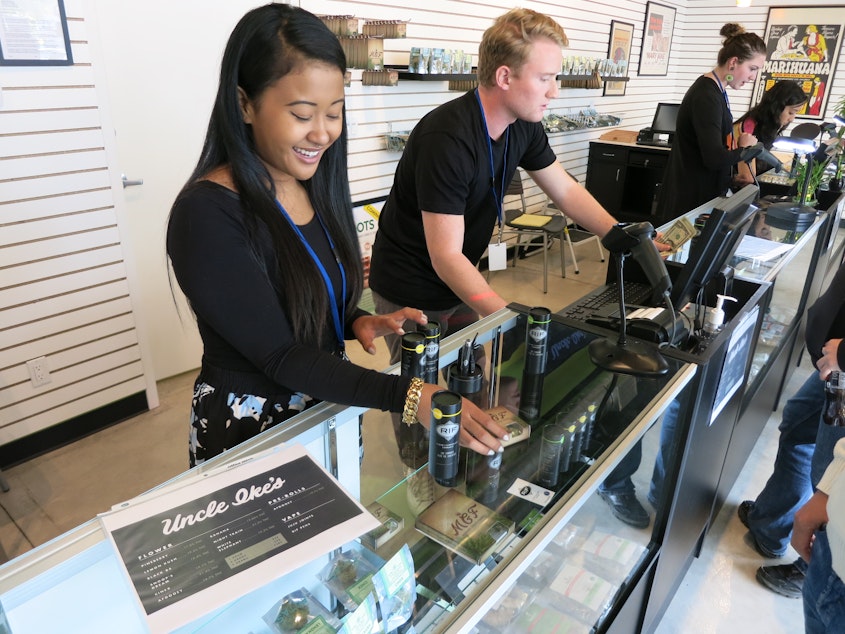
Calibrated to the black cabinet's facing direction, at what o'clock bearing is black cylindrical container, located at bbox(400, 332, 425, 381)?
The black cylindrical container is roughly at 12 o'clock from the black cabinet.

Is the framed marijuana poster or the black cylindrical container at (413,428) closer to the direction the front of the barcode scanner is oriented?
the black cylindrical container

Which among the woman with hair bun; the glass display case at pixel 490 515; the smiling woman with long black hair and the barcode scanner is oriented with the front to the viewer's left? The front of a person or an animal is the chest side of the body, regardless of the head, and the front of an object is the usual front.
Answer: the barcode scanner

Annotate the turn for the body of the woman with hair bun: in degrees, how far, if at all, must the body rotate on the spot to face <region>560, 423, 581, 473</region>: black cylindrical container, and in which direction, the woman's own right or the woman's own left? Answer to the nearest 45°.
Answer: approximately 90° to the woman's own right

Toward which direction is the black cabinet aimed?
toward the camera

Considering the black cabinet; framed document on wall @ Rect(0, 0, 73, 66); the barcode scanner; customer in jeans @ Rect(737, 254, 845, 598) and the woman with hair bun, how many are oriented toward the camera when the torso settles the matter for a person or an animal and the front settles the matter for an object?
2

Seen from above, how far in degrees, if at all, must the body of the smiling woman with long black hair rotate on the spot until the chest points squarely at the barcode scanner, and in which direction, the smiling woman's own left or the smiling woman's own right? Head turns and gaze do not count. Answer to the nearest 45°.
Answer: approximately 45° to the smiling woman's own left

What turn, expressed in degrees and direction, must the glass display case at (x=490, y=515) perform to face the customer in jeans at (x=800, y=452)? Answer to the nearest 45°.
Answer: approximately 90° to its left

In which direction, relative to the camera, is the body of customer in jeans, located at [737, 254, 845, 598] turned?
to the viewer's left

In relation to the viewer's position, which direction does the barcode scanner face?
facing to the left of the viewer

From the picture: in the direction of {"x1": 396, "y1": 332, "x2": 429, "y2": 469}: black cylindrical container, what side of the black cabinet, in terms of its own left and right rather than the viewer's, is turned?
front

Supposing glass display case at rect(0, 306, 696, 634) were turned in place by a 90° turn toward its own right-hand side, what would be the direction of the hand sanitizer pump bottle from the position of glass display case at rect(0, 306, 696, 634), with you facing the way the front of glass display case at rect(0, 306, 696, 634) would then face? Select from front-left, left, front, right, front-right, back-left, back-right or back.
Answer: back

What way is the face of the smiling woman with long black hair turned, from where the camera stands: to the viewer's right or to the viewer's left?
to the viewer's right

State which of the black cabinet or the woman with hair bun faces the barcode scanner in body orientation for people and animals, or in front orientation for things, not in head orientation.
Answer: the black cabinet

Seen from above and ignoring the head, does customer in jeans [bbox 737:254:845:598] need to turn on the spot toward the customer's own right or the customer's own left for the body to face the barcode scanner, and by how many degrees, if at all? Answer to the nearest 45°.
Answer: approximately 45° to the customer's own left
